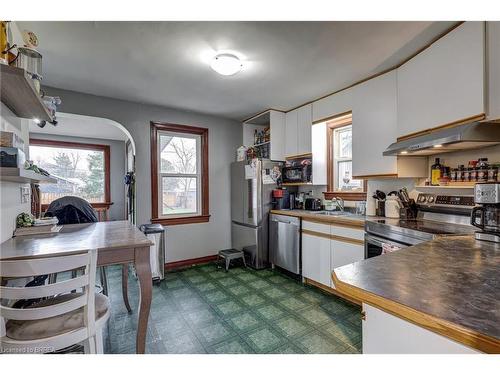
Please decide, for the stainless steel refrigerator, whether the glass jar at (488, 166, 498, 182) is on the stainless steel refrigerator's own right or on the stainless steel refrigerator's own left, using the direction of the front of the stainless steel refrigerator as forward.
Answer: on the stainless steel refrigerator's own left

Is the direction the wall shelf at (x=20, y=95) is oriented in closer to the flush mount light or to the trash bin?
the flush mount light

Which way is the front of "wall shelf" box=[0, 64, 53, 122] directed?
to the viewer's right

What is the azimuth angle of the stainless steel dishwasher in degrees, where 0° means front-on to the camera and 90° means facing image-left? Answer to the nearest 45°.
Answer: approximately 45°

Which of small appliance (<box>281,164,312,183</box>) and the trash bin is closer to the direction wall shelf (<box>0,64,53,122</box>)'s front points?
the small appliance

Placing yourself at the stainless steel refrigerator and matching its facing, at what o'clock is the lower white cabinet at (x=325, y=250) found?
The lower white cabinet is roughly at 9 o'clock from the stainless steel refrigerator.
